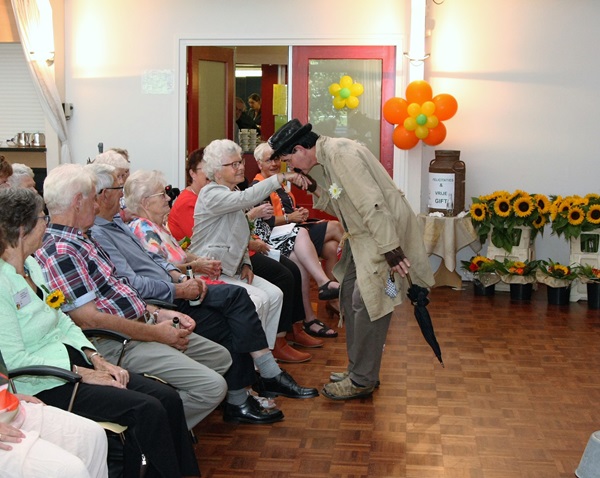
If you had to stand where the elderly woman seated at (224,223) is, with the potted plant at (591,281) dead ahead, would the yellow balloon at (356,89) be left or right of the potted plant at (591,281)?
left

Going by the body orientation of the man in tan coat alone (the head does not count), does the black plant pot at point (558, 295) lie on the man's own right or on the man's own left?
on the man's own right

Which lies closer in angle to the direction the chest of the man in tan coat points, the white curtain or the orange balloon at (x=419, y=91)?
the white curtain

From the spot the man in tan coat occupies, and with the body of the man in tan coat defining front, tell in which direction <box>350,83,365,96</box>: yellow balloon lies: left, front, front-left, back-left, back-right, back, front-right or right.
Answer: right

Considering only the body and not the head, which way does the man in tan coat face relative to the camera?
to the viewer's left

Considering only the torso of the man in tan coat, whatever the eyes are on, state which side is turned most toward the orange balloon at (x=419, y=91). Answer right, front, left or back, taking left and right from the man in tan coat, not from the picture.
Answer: right

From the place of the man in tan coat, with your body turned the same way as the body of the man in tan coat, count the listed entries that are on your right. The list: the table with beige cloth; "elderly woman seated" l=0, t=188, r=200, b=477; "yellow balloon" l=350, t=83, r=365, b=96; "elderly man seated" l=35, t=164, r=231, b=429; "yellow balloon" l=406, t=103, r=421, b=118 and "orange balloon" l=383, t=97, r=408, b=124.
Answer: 4

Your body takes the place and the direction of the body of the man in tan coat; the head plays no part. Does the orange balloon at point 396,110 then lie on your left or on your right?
on your right

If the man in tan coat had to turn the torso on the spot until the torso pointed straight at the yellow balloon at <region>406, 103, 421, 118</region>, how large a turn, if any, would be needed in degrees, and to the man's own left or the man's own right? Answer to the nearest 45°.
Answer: approximately 90° to the man's own right

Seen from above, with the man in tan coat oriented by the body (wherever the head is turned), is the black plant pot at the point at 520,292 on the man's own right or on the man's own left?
on the man's own right

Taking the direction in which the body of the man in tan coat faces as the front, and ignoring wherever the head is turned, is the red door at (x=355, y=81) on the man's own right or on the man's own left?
on the man's own right

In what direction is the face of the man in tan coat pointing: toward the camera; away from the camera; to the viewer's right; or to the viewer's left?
to the viewer's left

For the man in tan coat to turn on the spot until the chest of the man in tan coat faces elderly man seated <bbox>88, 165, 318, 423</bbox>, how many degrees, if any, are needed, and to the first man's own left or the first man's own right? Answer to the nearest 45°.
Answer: approximately 45° to the first man's own left

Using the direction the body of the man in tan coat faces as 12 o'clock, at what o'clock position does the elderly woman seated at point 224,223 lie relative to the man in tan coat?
The elderly woman seated is roughly at 1 o'clock from the man in tan coat.

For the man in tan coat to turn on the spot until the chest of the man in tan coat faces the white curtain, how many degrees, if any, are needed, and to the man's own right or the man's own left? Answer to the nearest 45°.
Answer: approximately 45° to the man's own right

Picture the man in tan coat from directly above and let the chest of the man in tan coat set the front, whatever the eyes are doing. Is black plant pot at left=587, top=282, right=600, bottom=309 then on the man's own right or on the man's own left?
on the man's own right

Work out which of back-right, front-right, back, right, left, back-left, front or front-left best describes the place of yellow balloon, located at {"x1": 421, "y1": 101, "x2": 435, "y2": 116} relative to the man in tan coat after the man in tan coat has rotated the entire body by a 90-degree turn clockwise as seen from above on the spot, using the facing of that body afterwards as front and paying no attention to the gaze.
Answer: front

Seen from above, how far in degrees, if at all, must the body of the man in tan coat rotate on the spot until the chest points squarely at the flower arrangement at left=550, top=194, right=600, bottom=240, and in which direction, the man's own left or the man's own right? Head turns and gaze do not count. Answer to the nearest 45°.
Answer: approximately 135° to the man's own right
